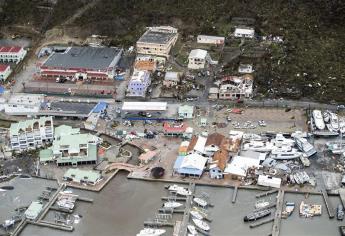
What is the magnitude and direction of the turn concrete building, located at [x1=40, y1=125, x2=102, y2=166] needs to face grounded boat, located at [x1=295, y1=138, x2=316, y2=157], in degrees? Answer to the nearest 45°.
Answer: approximately 90° to its left

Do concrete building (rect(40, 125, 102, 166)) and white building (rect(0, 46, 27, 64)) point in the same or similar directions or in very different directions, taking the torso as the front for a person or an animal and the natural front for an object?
same or similar directions

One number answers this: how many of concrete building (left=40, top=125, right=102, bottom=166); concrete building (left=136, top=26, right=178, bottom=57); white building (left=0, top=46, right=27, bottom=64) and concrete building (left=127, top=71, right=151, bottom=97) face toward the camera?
4

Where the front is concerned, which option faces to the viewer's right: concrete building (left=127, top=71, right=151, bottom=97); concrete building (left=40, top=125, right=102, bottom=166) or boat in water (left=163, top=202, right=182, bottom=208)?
the boat in water

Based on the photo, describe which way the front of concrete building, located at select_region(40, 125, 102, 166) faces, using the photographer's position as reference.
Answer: facing the viewer

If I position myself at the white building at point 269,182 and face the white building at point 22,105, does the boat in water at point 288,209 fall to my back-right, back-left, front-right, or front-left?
back-left

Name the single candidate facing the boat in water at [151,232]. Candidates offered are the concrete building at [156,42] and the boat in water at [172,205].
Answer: the concrete building

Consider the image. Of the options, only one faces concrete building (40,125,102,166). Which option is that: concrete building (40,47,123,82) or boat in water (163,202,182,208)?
concrete building (40,47,123,82)

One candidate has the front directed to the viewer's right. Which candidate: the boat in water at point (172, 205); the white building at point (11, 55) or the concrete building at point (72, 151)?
the boat in water

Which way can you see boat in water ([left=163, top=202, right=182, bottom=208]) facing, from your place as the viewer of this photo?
facing to the right of the viewer

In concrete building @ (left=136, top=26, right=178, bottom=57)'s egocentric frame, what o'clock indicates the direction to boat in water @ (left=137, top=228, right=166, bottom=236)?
The boat in water is roughly at 12 o'clock from the concrete building.

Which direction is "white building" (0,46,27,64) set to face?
toward the camera

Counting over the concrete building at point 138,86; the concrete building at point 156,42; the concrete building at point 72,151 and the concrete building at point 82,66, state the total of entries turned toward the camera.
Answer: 4

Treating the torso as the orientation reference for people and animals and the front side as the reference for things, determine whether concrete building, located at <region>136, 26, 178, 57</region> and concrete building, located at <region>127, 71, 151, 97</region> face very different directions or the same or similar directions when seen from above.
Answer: same or similar directions

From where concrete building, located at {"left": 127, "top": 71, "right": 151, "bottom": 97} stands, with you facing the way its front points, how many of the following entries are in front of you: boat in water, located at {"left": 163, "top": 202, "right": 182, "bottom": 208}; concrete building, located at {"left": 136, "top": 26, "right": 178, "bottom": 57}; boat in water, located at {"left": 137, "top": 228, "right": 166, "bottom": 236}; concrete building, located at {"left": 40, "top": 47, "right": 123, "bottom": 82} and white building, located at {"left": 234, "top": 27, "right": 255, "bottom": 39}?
2

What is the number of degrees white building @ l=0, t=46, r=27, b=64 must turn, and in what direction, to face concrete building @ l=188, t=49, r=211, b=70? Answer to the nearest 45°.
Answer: approximately 45° to its left

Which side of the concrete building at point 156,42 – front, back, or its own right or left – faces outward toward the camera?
front
